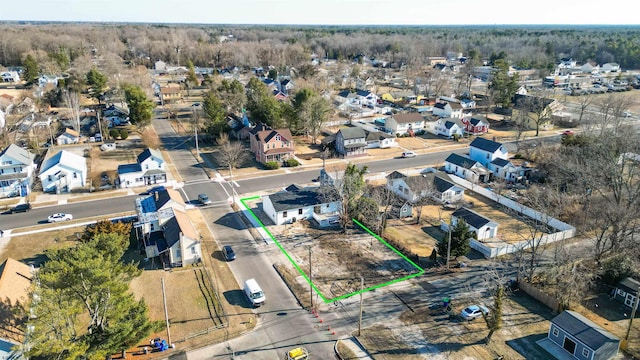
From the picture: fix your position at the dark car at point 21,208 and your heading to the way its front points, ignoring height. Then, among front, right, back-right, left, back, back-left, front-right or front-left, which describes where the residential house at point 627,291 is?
back-left

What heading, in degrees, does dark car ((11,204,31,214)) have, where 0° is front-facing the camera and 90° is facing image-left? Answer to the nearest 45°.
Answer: approximately 90°

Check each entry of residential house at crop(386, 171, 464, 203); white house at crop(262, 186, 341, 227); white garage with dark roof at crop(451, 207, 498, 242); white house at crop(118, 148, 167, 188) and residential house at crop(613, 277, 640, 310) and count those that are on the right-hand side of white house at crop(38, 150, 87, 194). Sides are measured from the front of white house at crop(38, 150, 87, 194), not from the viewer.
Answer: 0

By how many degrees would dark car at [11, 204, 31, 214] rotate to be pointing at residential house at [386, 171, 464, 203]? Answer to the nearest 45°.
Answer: approximately 135° to its left

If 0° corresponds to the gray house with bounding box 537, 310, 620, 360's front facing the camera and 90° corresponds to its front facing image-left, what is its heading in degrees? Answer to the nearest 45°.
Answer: approximately 45°

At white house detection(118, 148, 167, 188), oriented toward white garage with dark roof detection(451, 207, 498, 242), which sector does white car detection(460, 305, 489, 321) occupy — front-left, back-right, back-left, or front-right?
front-right

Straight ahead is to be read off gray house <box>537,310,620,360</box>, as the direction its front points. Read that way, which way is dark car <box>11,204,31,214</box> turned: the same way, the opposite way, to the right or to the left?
the same way

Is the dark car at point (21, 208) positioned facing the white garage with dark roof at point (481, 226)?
no

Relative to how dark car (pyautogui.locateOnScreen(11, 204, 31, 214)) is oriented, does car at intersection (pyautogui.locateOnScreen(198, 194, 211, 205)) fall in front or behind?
behind

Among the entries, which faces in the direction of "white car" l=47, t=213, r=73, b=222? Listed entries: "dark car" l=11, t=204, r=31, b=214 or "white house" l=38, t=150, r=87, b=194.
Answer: the white house

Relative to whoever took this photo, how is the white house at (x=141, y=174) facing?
facing the viewer

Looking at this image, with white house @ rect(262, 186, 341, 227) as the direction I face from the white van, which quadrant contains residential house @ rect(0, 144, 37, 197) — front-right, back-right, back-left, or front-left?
front-left

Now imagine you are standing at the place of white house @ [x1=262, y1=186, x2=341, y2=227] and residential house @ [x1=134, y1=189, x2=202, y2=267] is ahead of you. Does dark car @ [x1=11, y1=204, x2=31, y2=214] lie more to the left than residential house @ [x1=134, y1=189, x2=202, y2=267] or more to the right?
right

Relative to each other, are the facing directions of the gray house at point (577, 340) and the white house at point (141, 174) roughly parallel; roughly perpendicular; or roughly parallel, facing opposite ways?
roughly perpendicular

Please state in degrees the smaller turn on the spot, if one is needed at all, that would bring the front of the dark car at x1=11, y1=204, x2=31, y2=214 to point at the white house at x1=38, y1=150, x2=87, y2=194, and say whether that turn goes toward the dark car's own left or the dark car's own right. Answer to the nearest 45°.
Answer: approximately 135° to the dark car's own right

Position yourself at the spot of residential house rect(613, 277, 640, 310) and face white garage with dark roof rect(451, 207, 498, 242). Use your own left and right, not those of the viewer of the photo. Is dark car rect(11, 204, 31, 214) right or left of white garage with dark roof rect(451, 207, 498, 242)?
left

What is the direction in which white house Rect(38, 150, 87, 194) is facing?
toward the camera

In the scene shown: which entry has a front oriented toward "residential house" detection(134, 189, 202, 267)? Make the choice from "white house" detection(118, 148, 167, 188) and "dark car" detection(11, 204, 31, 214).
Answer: the white house

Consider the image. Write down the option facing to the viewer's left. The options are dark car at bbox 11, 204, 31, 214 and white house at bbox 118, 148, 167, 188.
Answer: the dark car

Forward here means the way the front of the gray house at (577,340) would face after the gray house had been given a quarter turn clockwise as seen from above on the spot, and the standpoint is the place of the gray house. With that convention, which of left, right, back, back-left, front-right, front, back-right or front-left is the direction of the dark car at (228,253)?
front-left

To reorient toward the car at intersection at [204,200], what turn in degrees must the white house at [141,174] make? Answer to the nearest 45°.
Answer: approximately 45° to its left

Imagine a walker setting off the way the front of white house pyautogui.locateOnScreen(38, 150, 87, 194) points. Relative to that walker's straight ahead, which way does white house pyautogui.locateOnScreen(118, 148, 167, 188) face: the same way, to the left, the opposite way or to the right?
the same way
